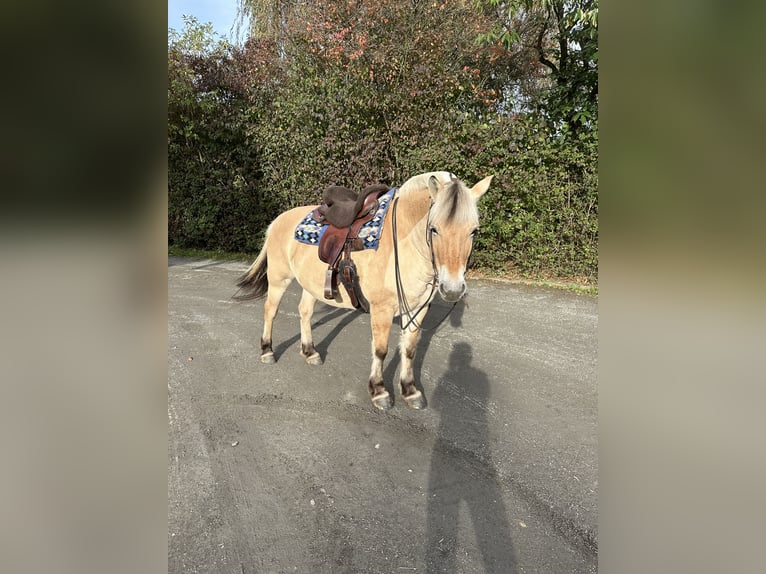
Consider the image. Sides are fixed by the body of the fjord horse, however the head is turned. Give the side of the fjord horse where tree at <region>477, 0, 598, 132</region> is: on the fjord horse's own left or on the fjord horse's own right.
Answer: on the fjord horse's own left

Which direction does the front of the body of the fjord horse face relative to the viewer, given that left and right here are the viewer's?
facing the viewer and to the right of the viewer
